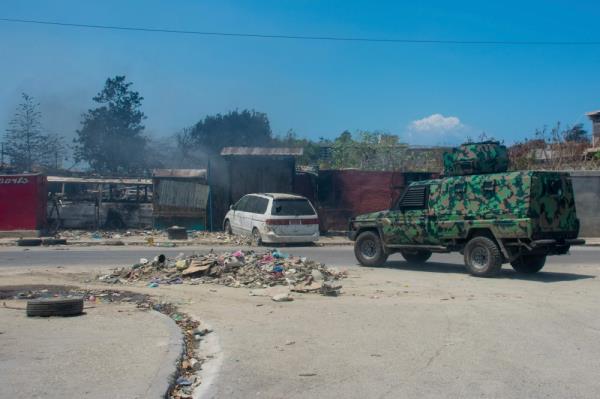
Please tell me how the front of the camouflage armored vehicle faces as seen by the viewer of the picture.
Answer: facing away from the viewer and to the left of the viewer

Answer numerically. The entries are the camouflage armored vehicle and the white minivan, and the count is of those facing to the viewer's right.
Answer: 0

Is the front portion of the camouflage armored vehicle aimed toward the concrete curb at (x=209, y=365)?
no

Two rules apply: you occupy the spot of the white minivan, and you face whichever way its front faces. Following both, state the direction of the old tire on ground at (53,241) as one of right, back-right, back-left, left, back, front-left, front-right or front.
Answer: front-left

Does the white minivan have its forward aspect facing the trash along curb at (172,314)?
no

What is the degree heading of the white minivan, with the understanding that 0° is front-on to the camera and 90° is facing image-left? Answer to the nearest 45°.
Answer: approximately 135°

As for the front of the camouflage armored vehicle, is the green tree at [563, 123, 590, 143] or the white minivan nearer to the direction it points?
the white minivan

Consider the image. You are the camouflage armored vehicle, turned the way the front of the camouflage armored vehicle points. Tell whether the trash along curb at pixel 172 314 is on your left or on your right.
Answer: on your left

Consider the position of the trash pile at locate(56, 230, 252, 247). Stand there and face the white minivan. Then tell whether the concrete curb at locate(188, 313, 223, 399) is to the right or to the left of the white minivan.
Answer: right

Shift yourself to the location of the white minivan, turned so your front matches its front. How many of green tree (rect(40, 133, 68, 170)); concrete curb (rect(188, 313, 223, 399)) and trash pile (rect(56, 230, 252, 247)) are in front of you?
2

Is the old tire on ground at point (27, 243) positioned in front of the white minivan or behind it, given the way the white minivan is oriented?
in front

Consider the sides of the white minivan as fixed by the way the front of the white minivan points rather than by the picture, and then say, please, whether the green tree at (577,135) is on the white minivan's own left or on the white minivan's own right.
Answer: on the white minivan's own right

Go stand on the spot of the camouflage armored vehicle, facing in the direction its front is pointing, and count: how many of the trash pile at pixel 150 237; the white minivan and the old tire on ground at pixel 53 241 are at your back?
0

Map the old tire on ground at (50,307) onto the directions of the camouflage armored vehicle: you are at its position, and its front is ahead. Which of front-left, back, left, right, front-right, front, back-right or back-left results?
left

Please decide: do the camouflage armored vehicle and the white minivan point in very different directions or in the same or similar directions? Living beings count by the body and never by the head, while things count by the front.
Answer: same or similar directions

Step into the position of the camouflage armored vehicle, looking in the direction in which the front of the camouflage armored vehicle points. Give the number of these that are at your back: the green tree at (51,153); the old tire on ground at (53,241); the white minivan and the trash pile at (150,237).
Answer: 0
